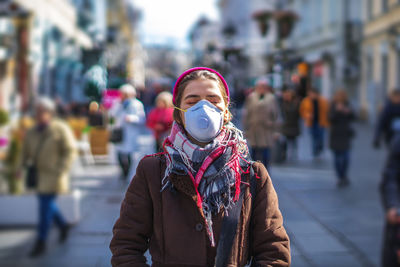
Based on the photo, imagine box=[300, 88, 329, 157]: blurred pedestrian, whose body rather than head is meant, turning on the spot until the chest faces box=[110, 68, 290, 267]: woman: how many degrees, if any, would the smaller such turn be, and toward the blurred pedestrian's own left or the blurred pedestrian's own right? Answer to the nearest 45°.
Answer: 0° — they already face them

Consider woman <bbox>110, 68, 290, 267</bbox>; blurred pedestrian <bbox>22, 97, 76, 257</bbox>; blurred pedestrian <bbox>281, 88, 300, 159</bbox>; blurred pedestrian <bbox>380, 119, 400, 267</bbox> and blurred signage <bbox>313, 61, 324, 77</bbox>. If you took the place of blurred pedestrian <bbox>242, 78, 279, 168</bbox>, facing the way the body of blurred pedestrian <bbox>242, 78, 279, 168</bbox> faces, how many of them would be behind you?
2

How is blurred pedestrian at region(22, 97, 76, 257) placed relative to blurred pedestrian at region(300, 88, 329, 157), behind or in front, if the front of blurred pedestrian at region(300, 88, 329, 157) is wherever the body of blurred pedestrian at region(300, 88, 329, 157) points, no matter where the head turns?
in front

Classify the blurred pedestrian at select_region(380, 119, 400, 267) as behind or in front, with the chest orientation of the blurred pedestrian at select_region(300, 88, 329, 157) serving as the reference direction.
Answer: in front

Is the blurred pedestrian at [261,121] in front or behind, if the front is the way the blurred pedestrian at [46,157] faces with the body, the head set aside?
behind

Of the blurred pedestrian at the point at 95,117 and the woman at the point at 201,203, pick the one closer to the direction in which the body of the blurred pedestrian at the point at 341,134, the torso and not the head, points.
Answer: the woman

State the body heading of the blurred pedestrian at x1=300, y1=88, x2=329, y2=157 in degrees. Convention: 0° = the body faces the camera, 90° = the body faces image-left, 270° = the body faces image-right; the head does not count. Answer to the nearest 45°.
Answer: approximately 0°

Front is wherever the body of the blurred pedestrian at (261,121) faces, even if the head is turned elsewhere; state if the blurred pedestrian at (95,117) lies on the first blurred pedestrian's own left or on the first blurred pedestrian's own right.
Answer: on the first blurred pedestrian's own right
